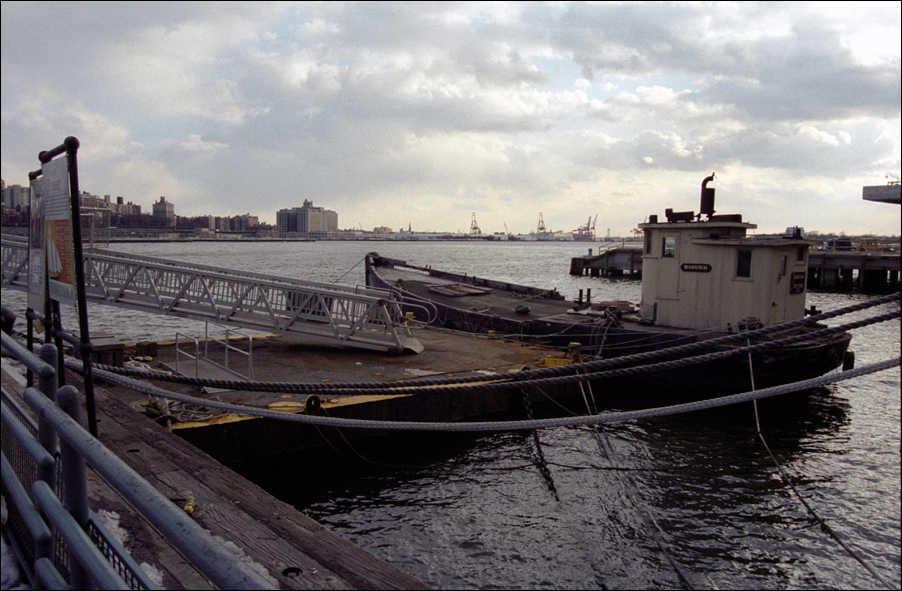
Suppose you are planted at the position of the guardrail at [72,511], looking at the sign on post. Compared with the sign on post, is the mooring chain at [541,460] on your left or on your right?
right

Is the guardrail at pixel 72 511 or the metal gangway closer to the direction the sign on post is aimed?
the guardrail

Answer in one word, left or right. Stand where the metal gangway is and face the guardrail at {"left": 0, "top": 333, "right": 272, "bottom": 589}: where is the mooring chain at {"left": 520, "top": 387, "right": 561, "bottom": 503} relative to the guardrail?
left
